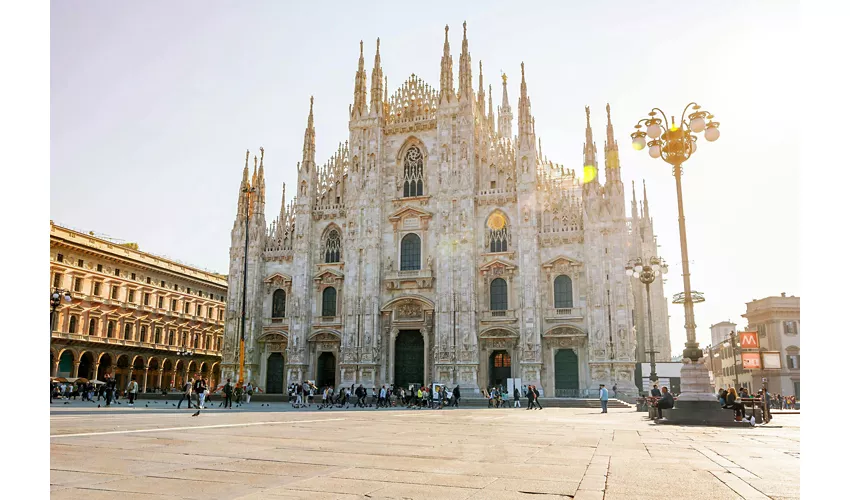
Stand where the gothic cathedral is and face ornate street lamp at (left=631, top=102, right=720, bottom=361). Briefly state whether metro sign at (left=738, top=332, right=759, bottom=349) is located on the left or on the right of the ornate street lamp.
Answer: left

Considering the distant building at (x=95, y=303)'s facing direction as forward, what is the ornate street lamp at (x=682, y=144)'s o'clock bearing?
The ornate street lamp is roughly at 1 o'clock from the distant building.

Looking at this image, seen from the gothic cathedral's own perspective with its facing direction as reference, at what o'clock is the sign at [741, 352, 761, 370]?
The sign is roughly at 10 o'clock from the gothic cathedral.

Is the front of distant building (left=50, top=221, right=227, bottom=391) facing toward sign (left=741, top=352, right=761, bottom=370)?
yes

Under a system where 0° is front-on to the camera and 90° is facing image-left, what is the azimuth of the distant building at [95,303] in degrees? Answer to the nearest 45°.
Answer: approximately 315°

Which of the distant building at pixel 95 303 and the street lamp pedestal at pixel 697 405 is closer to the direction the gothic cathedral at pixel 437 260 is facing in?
the street lamp pedestal

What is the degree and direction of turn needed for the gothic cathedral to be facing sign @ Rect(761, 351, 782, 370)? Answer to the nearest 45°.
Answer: approximately 45° to its left

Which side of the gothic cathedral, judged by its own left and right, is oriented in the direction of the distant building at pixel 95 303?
right

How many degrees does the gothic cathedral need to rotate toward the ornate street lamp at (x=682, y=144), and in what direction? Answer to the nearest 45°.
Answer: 0° — it already faces it
